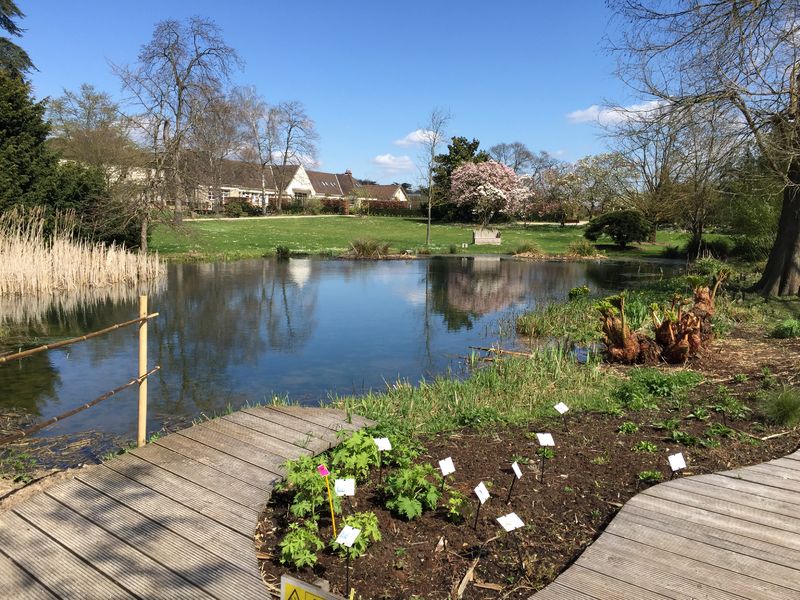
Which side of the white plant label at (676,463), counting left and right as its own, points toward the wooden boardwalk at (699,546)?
front

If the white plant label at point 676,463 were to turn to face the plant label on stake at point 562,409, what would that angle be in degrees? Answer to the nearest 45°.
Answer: approximately 135° to its right

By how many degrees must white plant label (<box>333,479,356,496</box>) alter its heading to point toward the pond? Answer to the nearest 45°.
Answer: approximately 180°

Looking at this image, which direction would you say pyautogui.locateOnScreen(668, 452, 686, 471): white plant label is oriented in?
toward the camera

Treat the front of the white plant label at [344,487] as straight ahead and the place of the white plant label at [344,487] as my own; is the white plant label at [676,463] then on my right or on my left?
on my left

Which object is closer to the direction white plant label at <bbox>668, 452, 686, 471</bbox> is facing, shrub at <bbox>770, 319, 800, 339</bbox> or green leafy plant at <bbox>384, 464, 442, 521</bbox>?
the green leafy plant

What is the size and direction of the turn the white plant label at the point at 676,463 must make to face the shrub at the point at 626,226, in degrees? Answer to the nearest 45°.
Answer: approximately 180°

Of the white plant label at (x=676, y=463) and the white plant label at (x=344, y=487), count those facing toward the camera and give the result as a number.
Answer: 2

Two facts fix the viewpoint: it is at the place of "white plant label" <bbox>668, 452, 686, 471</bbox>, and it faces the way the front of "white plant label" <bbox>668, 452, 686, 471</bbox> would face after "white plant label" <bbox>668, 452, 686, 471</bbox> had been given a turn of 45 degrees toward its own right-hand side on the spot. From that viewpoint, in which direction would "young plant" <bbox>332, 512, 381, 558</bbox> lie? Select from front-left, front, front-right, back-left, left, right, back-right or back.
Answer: front

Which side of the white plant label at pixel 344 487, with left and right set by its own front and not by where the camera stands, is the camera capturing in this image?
front

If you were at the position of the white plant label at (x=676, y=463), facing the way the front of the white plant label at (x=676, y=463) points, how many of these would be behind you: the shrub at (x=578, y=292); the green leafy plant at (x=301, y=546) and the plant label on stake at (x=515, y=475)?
1

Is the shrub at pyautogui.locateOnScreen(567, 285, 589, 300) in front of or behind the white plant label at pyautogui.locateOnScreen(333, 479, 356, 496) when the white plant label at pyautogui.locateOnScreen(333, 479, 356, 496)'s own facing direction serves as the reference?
behind
